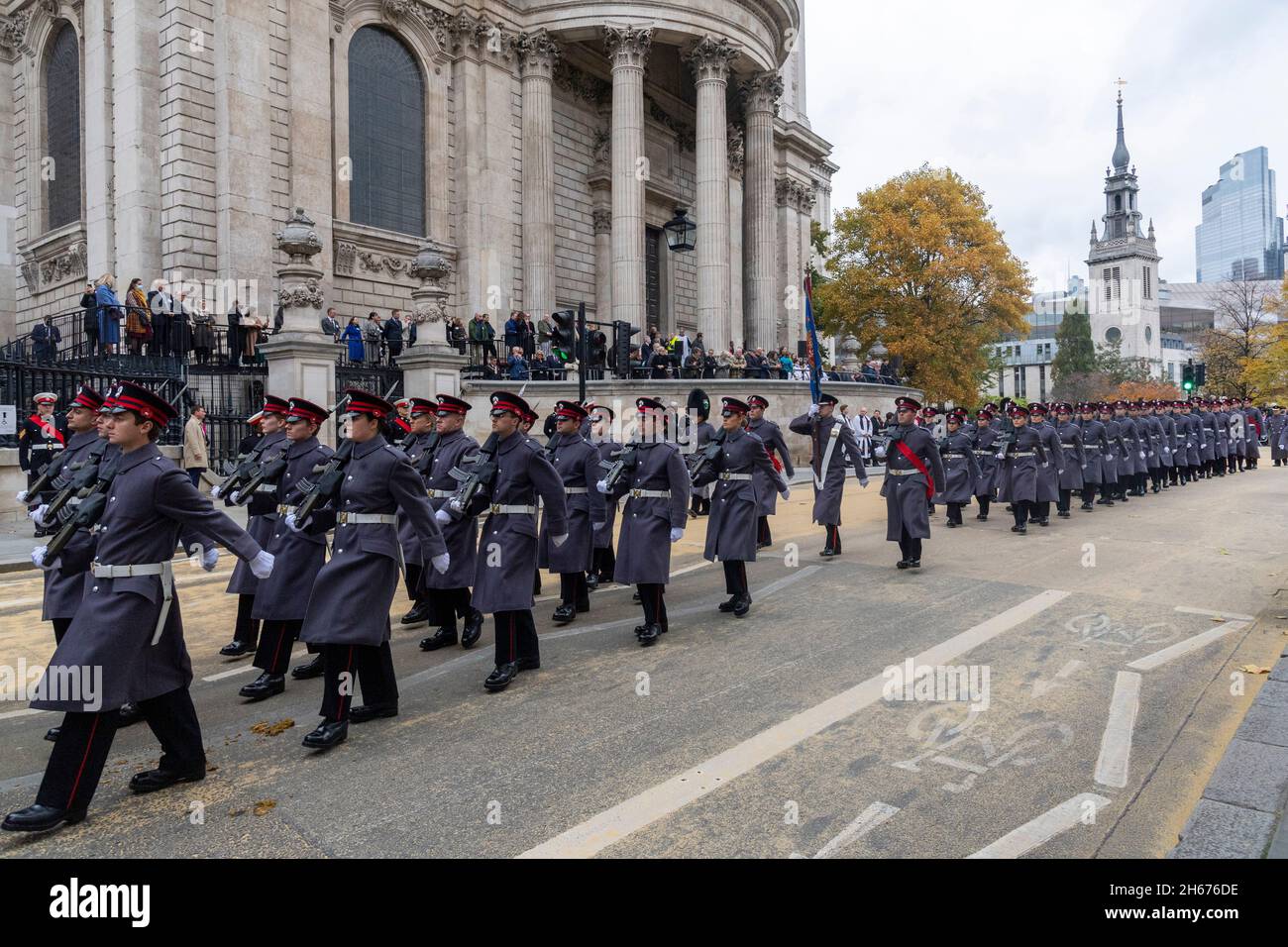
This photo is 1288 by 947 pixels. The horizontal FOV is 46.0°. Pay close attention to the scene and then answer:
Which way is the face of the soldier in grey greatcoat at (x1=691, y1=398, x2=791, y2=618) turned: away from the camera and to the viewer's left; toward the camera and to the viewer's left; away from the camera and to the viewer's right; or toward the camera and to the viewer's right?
toward the camera and to the viewer's left

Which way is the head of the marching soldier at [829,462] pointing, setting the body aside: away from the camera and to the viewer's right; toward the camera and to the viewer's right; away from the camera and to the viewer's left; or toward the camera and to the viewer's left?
toward the camera and to the viewer's left

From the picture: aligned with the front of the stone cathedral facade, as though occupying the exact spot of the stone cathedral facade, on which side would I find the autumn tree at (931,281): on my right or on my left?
on my left

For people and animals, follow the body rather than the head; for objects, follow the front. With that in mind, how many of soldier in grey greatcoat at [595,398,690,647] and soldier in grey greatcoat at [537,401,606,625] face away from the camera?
0

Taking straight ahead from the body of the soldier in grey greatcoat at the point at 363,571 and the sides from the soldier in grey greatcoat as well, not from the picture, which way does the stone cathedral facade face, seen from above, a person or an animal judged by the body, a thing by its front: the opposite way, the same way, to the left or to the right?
to the left

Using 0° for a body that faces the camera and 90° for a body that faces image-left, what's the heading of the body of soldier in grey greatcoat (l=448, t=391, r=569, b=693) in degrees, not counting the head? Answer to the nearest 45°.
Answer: approximately 45°

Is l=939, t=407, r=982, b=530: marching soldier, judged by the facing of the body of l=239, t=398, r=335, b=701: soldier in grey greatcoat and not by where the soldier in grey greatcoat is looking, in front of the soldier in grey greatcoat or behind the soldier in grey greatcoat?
behind

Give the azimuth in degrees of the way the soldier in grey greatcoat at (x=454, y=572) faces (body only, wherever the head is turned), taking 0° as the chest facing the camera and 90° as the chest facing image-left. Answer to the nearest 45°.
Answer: approximately 45°

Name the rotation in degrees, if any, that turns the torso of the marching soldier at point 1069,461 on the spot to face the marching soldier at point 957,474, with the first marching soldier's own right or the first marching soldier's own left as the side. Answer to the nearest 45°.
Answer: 0° — they already face them

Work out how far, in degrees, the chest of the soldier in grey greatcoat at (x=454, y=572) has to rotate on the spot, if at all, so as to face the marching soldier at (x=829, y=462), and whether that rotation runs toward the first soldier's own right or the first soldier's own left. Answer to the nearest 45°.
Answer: approximately 180°
